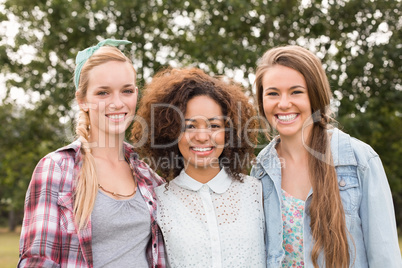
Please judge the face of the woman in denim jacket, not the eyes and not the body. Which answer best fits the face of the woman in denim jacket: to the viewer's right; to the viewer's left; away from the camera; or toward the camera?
toward the camera

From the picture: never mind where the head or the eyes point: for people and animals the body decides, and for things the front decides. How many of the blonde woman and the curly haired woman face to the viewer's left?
0

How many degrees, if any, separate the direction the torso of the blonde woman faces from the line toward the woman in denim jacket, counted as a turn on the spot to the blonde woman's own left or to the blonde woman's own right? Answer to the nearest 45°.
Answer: approximately 45° to the blonde woman's own left

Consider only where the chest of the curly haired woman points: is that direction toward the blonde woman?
no

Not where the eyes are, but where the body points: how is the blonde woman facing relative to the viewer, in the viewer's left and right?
facing the viewer and to the right of the viewer

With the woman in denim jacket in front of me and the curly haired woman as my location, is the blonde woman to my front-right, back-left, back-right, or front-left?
back-right

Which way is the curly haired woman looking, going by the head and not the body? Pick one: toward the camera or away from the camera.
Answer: toward the camera

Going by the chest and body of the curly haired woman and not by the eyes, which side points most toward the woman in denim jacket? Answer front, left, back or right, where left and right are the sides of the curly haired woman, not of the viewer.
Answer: left

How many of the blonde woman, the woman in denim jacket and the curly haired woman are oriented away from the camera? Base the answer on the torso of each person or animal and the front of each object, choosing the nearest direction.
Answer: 0

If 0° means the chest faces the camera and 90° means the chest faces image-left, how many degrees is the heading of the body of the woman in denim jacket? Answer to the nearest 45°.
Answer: approximately 45°

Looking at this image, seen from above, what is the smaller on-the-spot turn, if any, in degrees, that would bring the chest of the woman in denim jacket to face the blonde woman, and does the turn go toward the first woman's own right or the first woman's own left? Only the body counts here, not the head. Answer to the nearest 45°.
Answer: approximately 45° to the first woman's own right
